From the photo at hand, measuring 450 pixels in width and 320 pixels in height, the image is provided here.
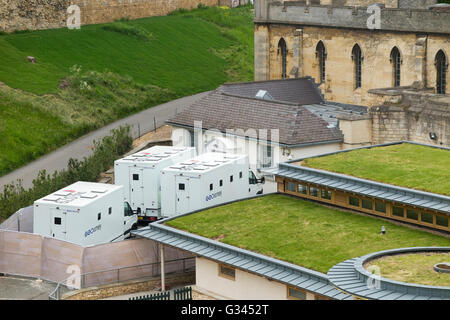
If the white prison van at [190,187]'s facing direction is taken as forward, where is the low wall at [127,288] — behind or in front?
behind

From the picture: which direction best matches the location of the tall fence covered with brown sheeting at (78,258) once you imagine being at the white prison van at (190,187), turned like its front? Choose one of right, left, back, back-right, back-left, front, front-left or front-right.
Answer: back

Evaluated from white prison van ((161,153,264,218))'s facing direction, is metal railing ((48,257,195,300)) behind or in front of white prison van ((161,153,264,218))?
behind

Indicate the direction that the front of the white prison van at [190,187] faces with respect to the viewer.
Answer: facing away from the viewer and to the right of the viewer

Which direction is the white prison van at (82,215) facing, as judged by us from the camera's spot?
facing away from the viewer and to the right of the viewer
